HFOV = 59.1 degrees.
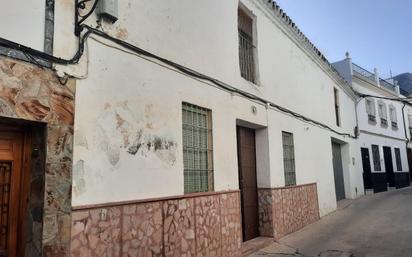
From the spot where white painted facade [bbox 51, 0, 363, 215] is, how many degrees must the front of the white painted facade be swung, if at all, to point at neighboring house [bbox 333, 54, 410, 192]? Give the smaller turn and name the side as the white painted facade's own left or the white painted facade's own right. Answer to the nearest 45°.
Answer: approximately 90° to the white painted facade's own left

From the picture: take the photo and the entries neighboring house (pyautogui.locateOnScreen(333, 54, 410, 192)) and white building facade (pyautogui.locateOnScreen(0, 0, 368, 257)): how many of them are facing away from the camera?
0

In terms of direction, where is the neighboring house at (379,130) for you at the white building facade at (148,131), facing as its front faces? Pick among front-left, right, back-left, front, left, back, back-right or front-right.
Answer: left

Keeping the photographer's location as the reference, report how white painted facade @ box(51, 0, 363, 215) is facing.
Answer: facing the viewer and to the right of the viewer

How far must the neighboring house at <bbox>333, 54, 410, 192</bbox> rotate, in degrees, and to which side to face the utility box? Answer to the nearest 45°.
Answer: approximately 45° to its right

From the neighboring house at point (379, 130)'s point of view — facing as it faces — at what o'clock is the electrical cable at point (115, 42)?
The electrical cable is roughly at 2 o'clock from the neighboring house.
